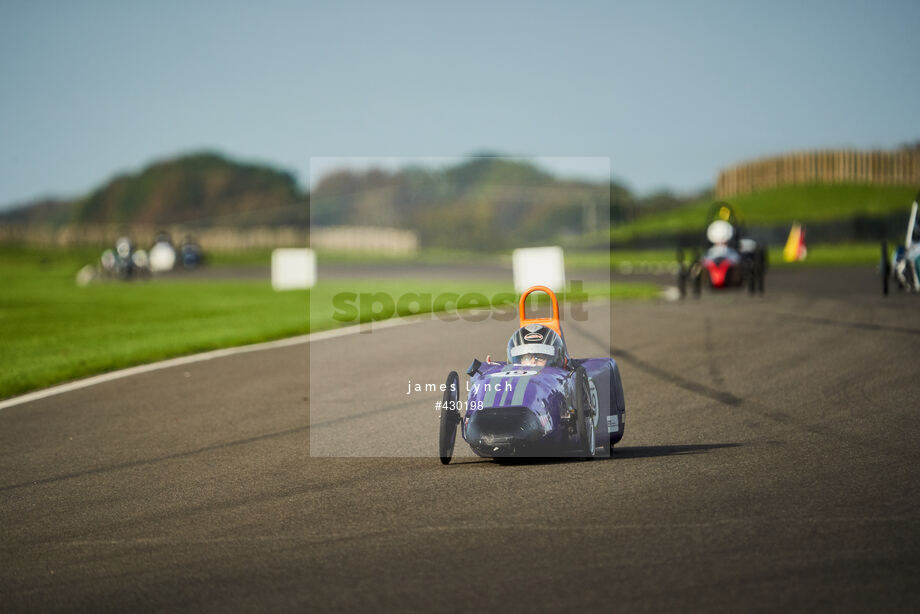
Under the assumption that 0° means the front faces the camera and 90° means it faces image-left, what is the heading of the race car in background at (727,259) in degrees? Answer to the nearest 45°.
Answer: approximately 0°

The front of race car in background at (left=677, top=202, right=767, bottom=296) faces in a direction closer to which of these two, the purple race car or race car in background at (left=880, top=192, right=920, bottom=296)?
the purple race car

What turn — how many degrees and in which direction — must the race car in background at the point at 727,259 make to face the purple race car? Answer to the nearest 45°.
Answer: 0° — it already faces it

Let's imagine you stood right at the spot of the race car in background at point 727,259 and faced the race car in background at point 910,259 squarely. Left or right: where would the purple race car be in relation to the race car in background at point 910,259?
right

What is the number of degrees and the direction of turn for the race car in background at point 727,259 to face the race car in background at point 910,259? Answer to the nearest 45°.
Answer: approximately 45° to its left
